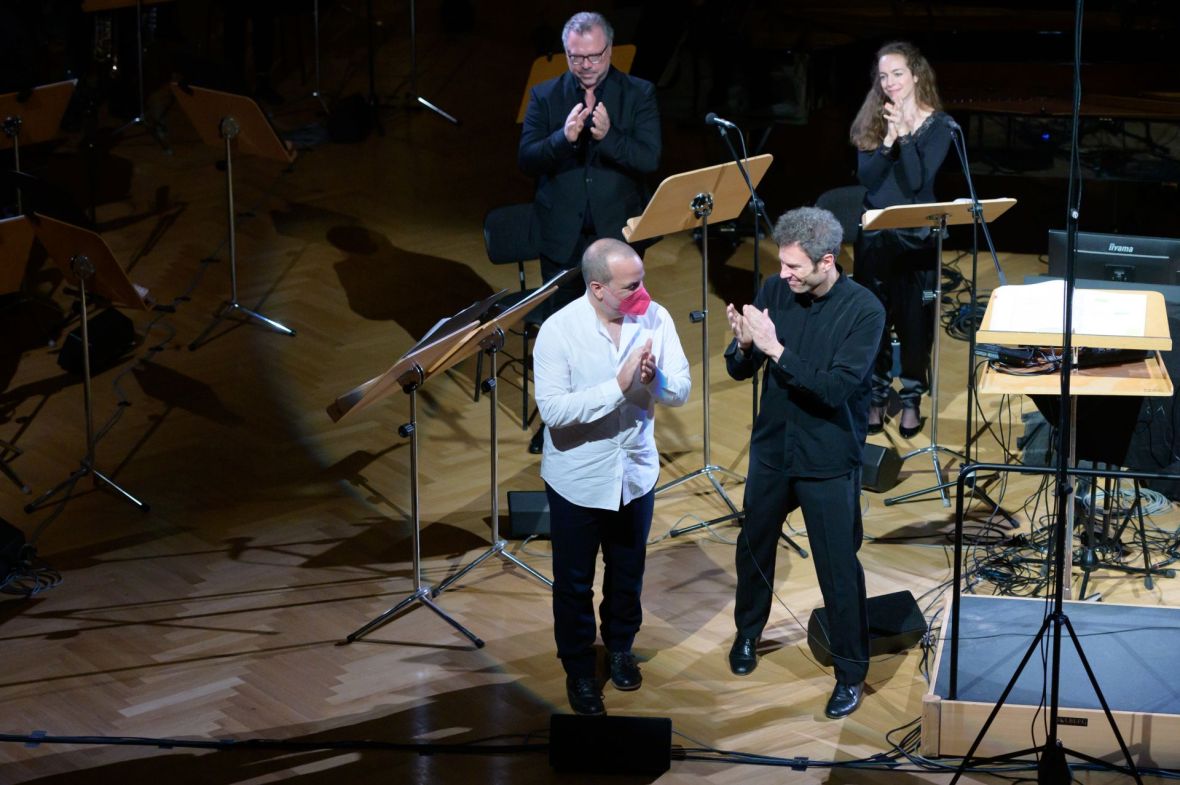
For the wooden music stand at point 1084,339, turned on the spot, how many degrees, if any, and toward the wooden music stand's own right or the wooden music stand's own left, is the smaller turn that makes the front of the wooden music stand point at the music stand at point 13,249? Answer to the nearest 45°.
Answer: approximately 90° to the wooden music stand's own right

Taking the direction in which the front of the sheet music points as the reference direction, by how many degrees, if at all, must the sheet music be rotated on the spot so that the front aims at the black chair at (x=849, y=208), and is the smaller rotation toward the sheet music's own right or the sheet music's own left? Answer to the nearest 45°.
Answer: approximately 135° to the sheet music's own right

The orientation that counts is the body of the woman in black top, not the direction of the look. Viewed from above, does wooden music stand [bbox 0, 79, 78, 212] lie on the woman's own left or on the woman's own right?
on the woman's own right

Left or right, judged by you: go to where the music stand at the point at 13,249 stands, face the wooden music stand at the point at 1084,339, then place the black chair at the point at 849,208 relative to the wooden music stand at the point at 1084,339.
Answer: left

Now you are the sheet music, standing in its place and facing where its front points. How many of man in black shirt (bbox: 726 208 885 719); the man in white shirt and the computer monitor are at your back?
1

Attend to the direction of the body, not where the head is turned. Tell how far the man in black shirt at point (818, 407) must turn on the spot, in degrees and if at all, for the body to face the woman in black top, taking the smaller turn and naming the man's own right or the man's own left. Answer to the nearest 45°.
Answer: approximately 135° to the man's own right

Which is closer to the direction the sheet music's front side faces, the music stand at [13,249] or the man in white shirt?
the man in white shirt

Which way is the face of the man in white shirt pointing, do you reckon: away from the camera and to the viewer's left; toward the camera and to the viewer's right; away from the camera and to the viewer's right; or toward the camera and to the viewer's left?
toward the camera and to the viewer's right

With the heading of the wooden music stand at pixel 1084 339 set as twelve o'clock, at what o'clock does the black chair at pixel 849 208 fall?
The black chair is roughly at 5 o'clock from the wooden music stand.
